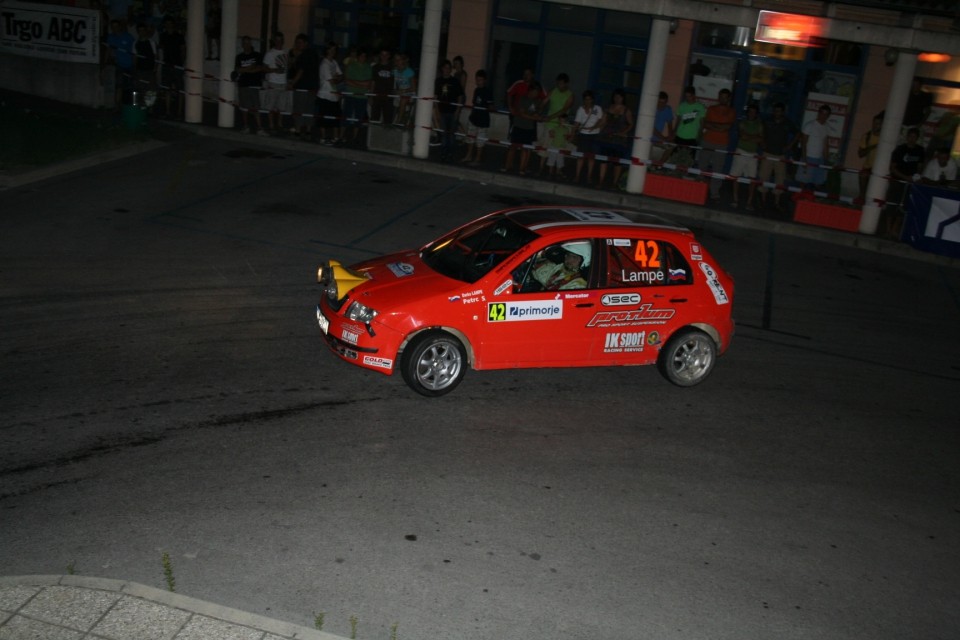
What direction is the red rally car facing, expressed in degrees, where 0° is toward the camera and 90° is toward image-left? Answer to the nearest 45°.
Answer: approximately 90°

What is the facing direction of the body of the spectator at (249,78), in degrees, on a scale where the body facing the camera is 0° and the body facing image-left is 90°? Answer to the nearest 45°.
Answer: approximately 0°

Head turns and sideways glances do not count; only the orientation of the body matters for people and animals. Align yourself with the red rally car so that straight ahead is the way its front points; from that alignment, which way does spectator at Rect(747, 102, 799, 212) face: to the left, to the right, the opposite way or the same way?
to the left

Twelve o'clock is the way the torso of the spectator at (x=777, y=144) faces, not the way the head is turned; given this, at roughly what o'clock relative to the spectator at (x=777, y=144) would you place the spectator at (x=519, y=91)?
the spectator at (x=519, y=91) is roughly at 3 o'clock from the spectator at (x=777, y=144).

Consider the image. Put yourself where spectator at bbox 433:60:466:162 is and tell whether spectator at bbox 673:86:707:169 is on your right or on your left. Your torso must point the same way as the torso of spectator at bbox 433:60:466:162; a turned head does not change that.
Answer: on your left

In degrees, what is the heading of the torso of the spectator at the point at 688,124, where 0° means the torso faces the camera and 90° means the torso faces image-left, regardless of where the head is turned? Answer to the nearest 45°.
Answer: approximately 0°

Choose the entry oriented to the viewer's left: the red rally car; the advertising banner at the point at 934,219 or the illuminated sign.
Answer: the red rally car
